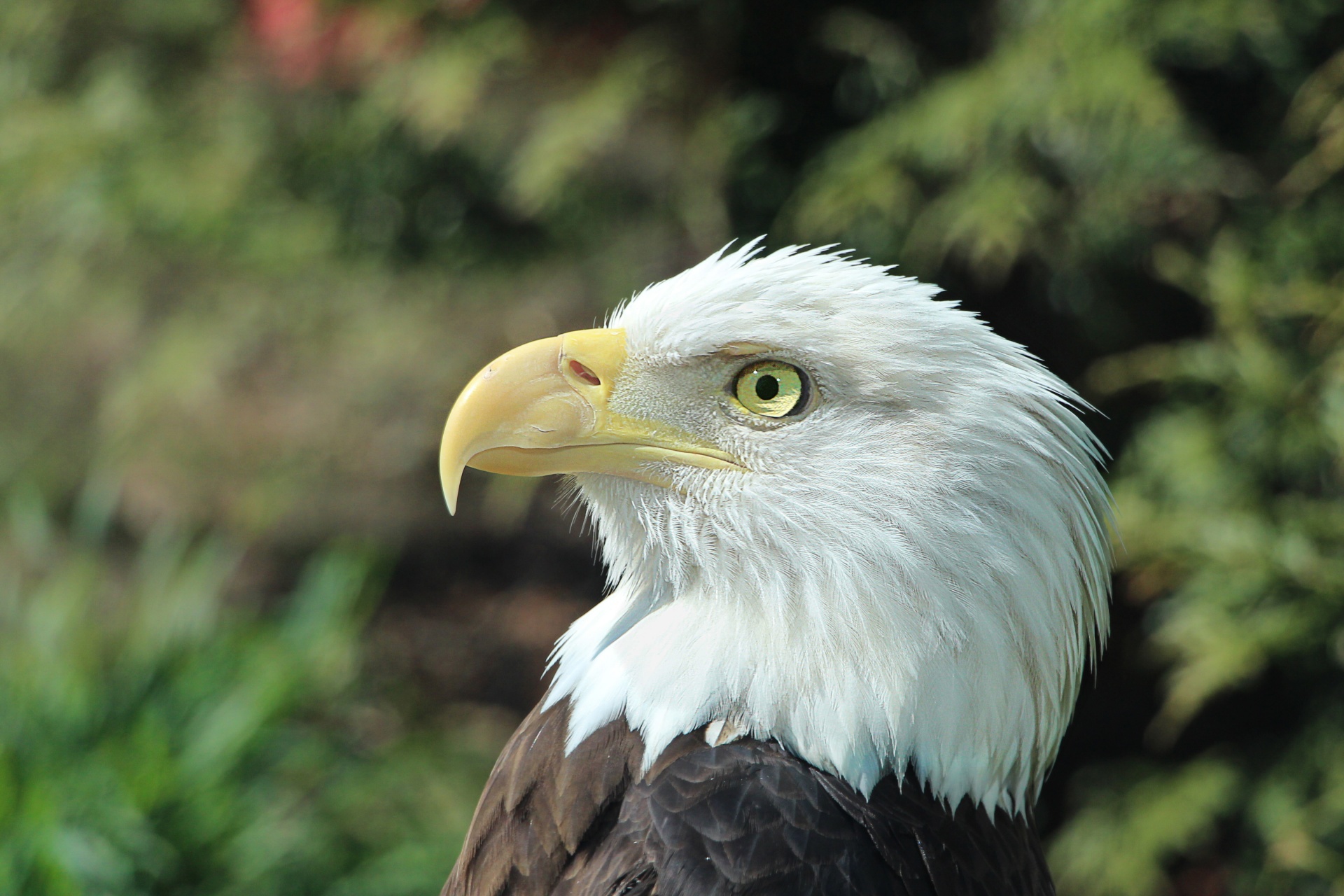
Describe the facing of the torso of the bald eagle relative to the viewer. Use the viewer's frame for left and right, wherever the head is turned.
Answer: facing to the left of the viewer
